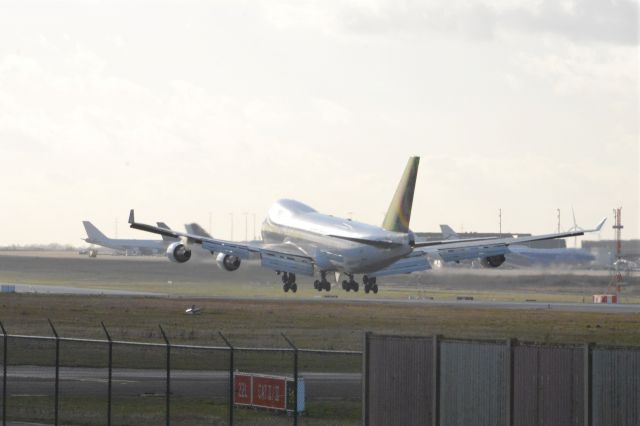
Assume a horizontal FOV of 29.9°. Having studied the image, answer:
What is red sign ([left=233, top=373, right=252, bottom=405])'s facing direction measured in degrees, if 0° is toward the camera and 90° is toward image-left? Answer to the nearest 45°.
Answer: approximately 0°
